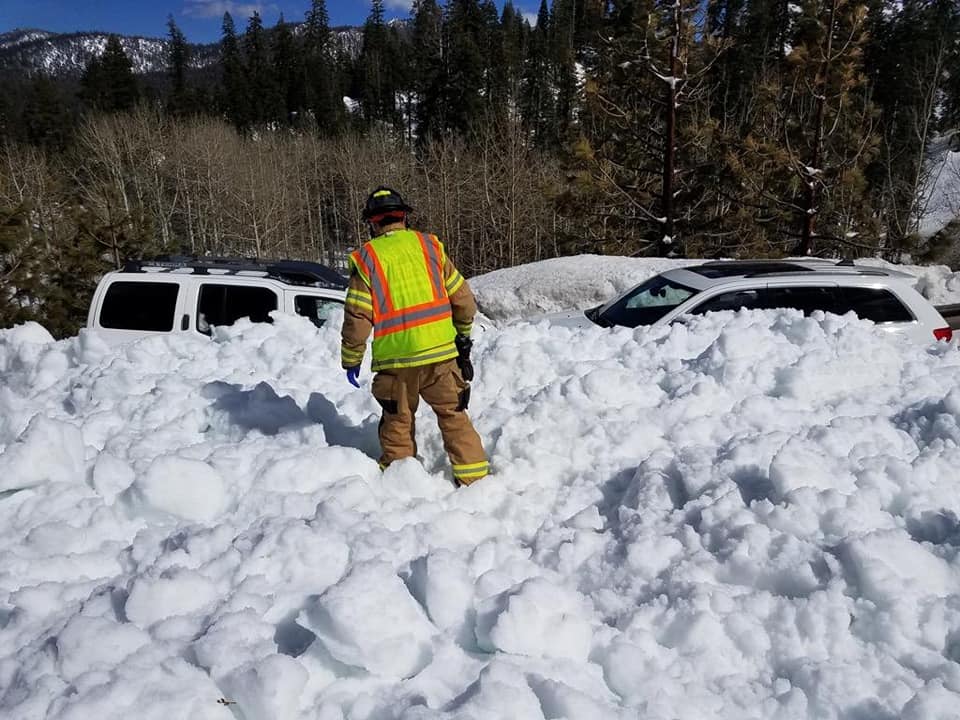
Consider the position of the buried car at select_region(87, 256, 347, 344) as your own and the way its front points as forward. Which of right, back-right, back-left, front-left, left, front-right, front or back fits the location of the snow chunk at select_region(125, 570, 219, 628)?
right

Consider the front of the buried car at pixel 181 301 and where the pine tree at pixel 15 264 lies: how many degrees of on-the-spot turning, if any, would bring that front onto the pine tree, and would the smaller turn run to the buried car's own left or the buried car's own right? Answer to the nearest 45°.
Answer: approximately 90° to the buried car's own left

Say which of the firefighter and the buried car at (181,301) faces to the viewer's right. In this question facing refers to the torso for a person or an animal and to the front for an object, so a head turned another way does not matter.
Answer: the buried car

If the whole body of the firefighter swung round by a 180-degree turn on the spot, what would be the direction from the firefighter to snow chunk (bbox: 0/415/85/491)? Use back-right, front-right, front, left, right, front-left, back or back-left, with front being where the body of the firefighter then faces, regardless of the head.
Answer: right

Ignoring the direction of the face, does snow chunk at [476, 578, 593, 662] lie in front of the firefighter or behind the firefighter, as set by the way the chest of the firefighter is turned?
behind

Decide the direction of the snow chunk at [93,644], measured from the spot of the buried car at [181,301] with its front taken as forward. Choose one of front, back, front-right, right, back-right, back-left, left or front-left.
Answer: right

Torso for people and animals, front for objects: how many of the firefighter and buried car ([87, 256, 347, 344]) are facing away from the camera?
1

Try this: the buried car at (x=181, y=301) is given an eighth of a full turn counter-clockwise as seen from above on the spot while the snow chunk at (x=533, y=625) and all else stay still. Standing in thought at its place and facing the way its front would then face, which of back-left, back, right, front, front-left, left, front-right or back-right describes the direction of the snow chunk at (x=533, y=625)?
back-right

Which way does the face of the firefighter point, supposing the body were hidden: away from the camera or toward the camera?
away from the camera

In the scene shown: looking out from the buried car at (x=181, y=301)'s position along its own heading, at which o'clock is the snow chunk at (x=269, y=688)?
The snow chunk is roughly at 3 o'clock from the buried car.

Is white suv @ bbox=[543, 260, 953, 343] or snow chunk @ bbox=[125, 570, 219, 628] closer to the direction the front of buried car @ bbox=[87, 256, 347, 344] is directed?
the white suv

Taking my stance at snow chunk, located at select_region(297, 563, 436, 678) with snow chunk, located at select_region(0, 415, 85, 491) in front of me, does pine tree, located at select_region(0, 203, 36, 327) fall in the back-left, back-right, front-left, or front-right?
front-right

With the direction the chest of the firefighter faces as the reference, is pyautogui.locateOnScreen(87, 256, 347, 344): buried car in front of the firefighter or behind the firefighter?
in front

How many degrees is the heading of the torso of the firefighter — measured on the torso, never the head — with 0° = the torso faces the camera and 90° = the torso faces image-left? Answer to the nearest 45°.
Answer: approximately 180°

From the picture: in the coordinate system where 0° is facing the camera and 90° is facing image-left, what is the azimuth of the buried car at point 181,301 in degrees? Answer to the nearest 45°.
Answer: approximately 270°

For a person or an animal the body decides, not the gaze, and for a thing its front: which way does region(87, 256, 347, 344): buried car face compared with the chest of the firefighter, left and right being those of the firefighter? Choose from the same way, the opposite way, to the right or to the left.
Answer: to the right

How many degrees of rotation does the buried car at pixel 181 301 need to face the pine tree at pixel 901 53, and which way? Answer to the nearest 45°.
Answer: approximately 45° to its left

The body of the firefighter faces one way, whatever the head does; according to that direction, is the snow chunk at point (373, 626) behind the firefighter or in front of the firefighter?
behind
